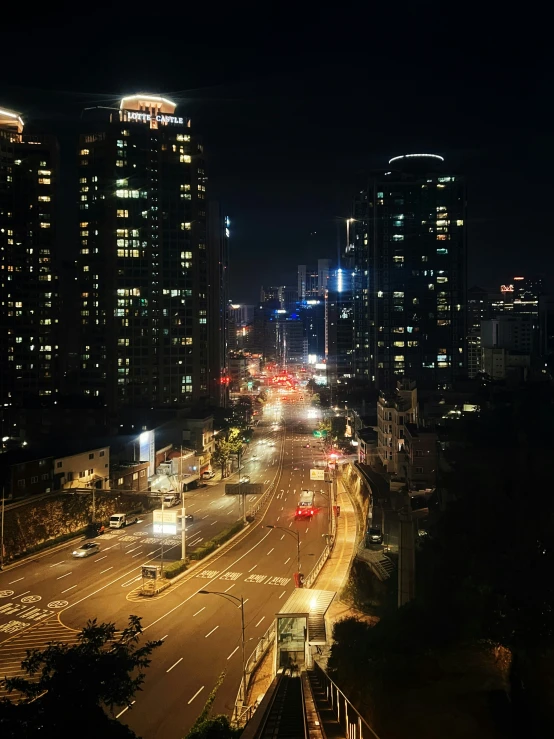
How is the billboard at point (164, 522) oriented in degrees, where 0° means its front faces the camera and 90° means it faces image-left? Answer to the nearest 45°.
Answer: approximately 0°

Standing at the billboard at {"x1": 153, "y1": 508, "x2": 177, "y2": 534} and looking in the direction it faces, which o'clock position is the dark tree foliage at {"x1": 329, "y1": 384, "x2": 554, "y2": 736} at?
The dark tree foliage is roughly at 11 o'clock from the billboard.

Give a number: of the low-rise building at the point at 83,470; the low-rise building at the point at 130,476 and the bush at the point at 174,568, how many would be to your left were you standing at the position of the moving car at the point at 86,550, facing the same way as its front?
1

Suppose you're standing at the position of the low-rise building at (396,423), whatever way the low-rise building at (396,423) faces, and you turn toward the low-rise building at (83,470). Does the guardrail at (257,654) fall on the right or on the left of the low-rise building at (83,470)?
left

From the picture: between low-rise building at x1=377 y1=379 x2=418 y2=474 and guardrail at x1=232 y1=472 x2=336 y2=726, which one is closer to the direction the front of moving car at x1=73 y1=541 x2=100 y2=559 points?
the guardrail

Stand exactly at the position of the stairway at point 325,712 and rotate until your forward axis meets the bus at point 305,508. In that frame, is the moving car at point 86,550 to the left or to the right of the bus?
left

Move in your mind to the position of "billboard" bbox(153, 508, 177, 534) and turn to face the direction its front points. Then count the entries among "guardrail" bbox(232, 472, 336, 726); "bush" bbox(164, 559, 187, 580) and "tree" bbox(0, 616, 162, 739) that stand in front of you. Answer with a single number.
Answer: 3

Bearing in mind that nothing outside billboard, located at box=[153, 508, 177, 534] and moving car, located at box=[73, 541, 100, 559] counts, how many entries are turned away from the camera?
0

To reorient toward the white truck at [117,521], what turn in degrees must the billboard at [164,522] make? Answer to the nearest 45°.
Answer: approximately 135° to its right
